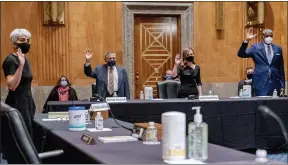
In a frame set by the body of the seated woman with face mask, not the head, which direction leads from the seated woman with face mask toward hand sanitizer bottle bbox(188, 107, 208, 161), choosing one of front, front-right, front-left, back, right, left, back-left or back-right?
front

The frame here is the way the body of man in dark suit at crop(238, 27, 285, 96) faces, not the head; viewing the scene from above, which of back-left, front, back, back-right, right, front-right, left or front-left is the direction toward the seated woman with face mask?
right

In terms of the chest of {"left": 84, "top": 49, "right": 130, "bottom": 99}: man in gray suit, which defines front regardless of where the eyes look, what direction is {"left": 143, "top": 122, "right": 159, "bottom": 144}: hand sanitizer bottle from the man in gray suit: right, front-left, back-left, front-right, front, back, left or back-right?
front

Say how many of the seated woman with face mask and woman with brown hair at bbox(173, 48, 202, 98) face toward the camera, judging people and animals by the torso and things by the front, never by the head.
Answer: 2

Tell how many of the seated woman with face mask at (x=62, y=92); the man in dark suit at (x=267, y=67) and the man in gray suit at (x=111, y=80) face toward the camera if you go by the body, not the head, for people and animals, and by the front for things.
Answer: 3

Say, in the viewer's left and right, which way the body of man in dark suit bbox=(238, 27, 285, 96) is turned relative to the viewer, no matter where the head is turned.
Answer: facing the viewer

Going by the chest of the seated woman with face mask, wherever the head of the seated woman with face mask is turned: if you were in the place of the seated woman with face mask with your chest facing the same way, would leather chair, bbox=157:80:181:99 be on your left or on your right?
on your left

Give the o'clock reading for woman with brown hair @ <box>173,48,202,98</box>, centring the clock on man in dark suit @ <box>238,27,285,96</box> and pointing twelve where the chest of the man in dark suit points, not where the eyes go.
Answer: The woman with brown hair is roughly at 2 o'clock from the man in dark suit.

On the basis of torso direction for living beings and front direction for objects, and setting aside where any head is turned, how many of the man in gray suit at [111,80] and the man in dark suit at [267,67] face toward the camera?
2

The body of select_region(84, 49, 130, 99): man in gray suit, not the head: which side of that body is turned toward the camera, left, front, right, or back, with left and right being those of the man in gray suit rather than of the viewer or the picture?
front

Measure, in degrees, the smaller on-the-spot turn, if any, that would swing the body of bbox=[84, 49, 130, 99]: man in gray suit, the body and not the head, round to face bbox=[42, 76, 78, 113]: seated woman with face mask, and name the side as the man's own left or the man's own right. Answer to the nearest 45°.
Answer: approximately 135° to the man's own right

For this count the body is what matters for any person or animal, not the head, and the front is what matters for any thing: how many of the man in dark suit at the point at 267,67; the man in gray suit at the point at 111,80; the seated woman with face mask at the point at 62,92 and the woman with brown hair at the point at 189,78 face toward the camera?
4

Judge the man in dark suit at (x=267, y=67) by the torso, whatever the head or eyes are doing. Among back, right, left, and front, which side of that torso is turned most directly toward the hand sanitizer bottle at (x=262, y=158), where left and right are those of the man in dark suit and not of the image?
front

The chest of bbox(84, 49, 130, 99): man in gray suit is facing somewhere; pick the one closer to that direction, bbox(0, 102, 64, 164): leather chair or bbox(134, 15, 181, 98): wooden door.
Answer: the leather chair

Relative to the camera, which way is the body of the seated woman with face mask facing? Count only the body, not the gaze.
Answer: toward the camera
